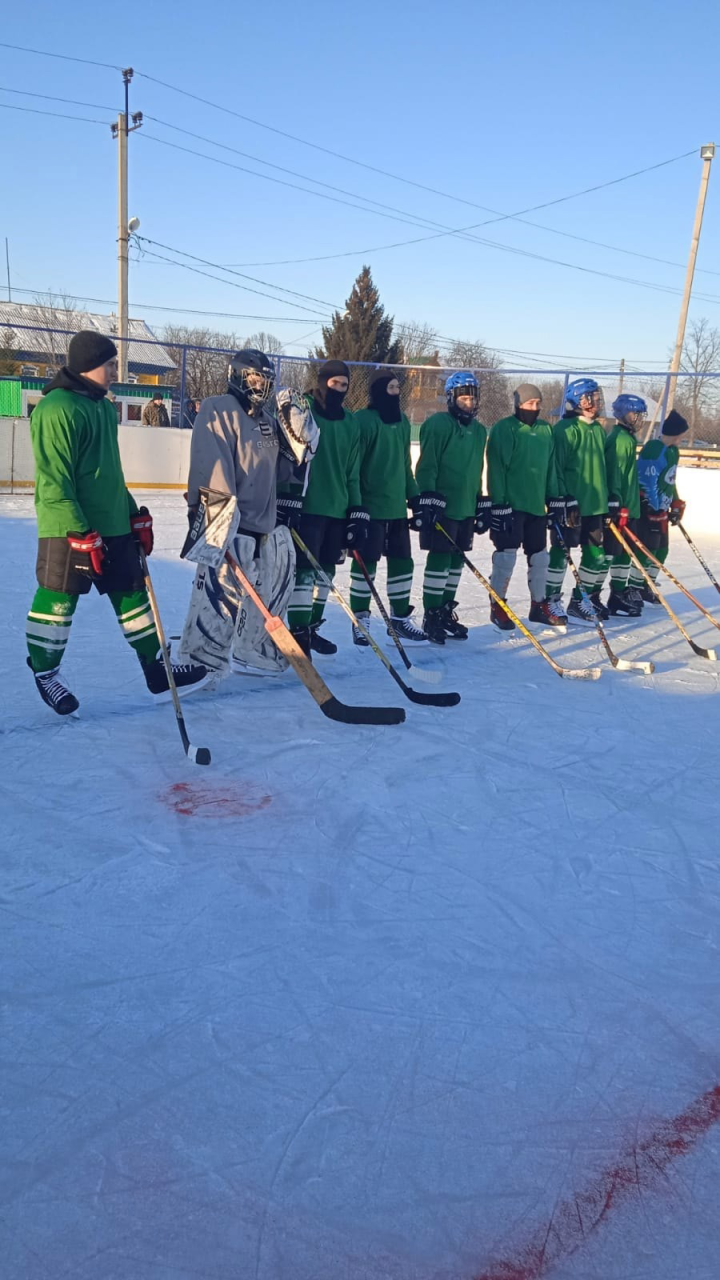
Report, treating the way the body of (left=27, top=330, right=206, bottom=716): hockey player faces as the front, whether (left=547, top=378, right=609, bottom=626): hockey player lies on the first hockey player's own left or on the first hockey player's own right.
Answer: on the first hockey player's own left

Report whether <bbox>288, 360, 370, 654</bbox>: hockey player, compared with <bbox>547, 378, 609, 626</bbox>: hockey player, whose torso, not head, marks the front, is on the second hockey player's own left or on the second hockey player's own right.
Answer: on the second hockey player's own right

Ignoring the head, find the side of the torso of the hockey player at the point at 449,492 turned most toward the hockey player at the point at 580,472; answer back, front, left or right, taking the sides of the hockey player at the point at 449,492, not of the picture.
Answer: left

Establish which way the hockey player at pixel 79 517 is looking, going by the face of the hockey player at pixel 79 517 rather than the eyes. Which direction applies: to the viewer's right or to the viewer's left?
to the viewer's right

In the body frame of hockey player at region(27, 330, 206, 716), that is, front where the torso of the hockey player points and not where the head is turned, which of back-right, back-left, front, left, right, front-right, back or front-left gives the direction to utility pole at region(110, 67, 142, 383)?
back-left

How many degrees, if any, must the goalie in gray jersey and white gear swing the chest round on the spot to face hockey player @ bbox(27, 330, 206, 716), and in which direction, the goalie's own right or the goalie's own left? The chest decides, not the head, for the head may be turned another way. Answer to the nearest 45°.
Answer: approximately 90° to the goalie's own right

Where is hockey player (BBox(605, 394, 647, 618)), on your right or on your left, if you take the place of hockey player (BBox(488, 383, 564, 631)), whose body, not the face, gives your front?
on your left

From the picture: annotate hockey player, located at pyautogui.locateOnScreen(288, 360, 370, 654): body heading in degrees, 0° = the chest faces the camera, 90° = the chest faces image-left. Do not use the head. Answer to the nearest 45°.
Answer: approximately 315°

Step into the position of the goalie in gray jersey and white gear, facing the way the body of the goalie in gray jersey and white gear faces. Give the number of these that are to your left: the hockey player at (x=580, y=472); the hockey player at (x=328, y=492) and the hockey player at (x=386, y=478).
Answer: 3

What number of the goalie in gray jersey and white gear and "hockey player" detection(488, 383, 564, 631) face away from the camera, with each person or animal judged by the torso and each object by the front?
0

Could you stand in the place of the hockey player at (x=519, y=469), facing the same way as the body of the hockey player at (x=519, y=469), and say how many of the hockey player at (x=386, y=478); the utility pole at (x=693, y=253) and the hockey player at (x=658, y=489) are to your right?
1

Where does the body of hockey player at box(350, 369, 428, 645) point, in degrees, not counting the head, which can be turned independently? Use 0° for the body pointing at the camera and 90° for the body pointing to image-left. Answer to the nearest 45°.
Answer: approximately 315°

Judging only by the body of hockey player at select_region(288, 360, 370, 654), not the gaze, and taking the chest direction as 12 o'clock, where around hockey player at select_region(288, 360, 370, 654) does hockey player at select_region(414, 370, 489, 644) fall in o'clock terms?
hockey player at select_region(414, 370, 489, 644) is roughly at 9 o'clock from hockey player at select_region(288, 360, 370, 654).

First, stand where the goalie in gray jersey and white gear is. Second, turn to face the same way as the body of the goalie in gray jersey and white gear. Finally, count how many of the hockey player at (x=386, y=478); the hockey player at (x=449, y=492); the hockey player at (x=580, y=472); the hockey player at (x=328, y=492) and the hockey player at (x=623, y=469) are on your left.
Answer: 5
